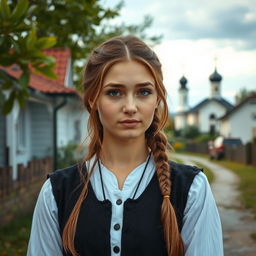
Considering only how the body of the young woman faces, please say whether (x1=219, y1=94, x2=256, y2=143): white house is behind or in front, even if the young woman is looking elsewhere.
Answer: behind

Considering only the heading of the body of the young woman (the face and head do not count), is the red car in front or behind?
behind

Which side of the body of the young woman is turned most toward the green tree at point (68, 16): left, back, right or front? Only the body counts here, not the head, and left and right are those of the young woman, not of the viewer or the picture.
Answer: back

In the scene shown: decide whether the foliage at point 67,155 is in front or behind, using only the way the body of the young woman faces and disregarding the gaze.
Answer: behind

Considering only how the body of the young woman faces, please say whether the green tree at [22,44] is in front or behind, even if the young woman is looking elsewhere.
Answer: behind

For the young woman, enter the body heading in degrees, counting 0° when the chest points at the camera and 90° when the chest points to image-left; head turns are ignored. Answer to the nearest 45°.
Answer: approximately 0°
